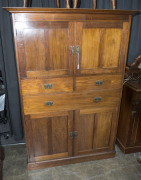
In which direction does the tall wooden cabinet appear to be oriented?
toward the camera

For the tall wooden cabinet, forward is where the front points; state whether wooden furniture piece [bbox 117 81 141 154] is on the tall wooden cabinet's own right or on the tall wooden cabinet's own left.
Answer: on the tall wooden cabinet's own left
